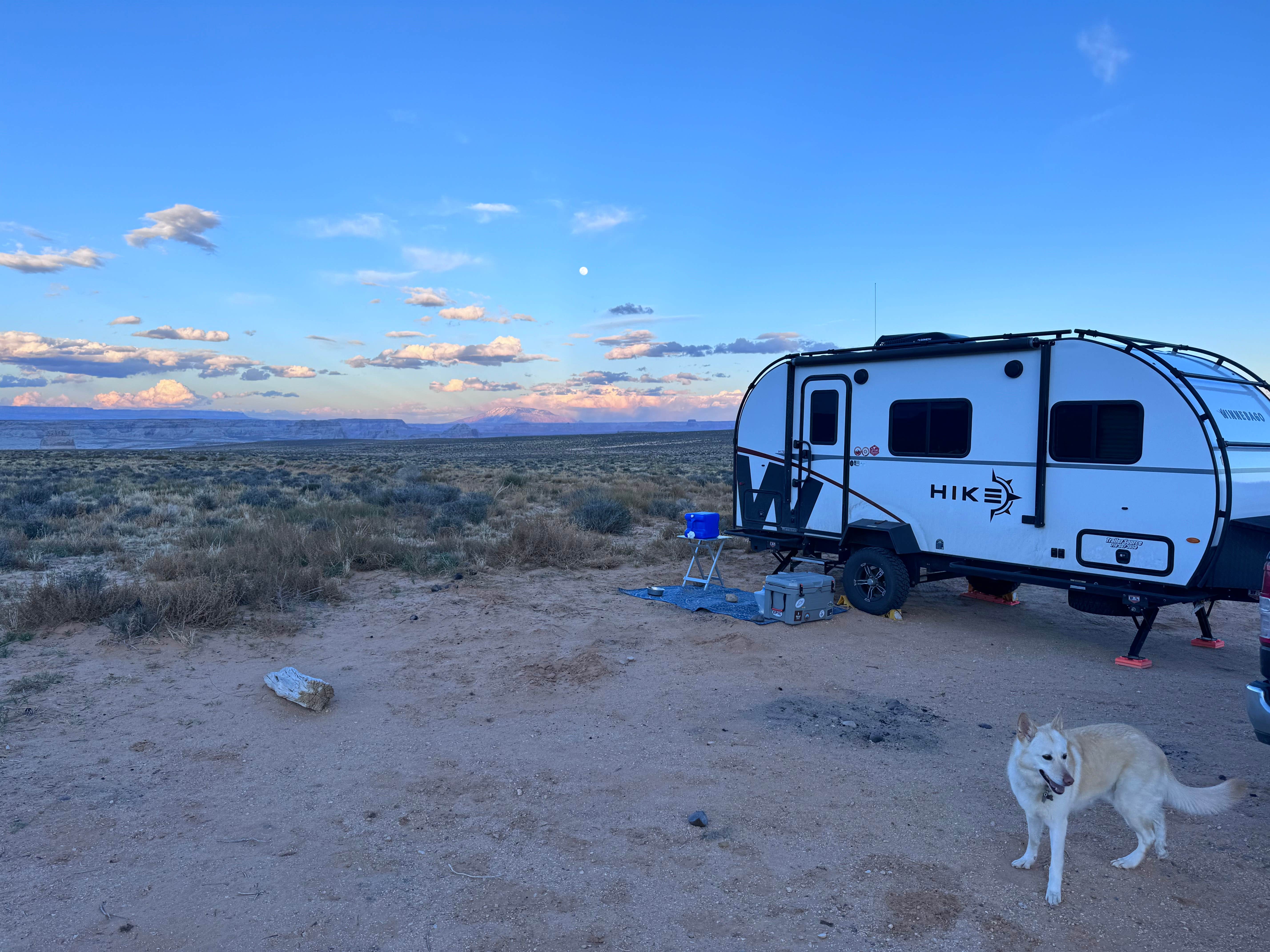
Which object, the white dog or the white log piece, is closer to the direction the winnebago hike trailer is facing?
the white dog

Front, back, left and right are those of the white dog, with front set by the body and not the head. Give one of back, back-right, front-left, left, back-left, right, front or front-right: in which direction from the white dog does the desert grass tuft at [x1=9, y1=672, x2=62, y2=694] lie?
front-right

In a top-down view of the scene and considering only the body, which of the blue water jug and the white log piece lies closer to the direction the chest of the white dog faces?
the white log piece

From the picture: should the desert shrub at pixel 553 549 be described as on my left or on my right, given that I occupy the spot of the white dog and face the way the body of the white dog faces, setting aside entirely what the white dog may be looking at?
on my right

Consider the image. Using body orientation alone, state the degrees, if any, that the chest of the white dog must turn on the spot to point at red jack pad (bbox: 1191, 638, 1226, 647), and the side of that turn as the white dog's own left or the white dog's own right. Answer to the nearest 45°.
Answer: approximately 135° to the white dog's own right

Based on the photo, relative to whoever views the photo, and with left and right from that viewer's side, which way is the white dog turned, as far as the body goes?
facing the viewer and to the left of the viewer

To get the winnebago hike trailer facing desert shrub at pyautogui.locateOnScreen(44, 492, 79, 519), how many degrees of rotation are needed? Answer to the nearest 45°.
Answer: approximately 135° to its right

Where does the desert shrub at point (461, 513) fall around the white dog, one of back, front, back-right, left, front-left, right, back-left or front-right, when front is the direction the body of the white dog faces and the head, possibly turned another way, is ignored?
right

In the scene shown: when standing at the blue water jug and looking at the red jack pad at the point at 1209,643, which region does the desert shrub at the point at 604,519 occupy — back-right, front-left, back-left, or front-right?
back-left

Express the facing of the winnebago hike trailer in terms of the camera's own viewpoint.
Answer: facing the viewer and to the right of the viewer

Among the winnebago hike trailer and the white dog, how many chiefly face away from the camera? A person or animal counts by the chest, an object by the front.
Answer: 0

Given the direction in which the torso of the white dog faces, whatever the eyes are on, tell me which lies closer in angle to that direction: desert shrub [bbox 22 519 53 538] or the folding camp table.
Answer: the desert shrub

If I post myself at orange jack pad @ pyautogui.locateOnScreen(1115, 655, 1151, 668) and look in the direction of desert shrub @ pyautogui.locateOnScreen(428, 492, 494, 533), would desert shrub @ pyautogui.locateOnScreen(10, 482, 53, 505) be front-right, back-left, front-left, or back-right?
front-left
